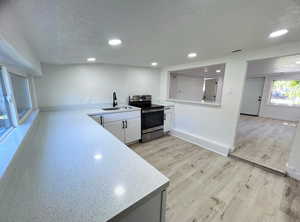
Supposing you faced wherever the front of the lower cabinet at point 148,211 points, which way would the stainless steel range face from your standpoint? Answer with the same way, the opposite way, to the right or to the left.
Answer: to the right

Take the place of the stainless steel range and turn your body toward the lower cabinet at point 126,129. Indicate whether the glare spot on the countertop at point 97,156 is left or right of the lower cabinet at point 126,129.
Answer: left

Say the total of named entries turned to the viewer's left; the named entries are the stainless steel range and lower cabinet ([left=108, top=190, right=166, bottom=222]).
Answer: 0

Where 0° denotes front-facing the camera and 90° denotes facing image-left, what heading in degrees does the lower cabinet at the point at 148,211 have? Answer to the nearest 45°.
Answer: approximately 225°

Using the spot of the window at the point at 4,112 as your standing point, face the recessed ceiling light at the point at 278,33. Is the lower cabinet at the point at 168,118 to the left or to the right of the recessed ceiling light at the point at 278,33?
left

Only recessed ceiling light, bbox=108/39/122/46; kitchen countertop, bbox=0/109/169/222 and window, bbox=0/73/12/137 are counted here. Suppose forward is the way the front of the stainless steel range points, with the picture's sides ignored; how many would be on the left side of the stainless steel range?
0

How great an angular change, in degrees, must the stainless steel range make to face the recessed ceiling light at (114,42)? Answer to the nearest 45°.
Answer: approximately 45° to its right

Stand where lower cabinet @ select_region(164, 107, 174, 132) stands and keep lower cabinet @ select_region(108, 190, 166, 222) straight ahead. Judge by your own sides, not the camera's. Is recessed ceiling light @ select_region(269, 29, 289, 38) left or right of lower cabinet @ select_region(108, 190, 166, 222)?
left

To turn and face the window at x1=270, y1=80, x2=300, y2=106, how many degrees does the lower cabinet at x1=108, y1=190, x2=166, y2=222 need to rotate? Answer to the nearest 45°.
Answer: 0° — it already faces it

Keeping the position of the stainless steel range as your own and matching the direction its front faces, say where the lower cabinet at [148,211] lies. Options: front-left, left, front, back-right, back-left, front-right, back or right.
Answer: front-right

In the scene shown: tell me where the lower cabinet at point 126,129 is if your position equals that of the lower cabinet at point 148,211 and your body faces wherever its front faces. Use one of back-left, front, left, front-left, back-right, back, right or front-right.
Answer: front-left

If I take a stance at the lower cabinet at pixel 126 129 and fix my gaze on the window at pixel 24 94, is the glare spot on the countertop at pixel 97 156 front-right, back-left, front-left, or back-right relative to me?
front-left
